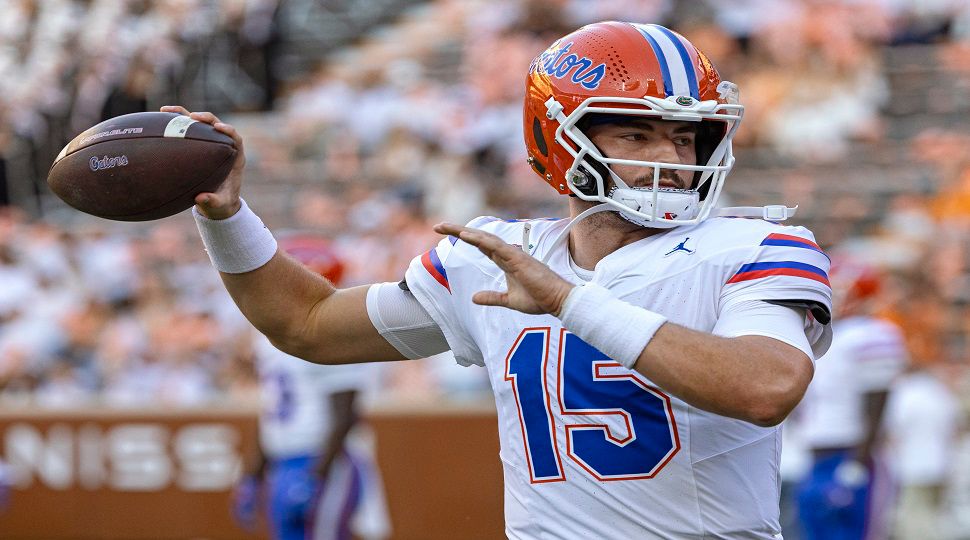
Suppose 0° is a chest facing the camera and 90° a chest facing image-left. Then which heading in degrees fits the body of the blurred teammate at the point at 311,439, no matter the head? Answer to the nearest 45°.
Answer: approximately 45°

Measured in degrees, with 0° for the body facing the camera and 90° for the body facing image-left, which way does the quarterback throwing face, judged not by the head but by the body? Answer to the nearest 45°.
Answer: approximately 0°

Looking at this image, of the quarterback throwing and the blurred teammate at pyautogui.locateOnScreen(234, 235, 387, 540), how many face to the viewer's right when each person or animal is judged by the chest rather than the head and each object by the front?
0

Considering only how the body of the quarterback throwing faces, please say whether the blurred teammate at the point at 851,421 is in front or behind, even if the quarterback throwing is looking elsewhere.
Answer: behind

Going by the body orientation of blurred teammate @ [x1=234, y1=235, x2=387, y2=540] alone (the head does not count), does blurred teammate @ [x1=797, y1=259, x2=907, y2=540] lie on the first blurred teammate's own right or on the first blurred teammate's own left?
on the first blurred teammate's own left
